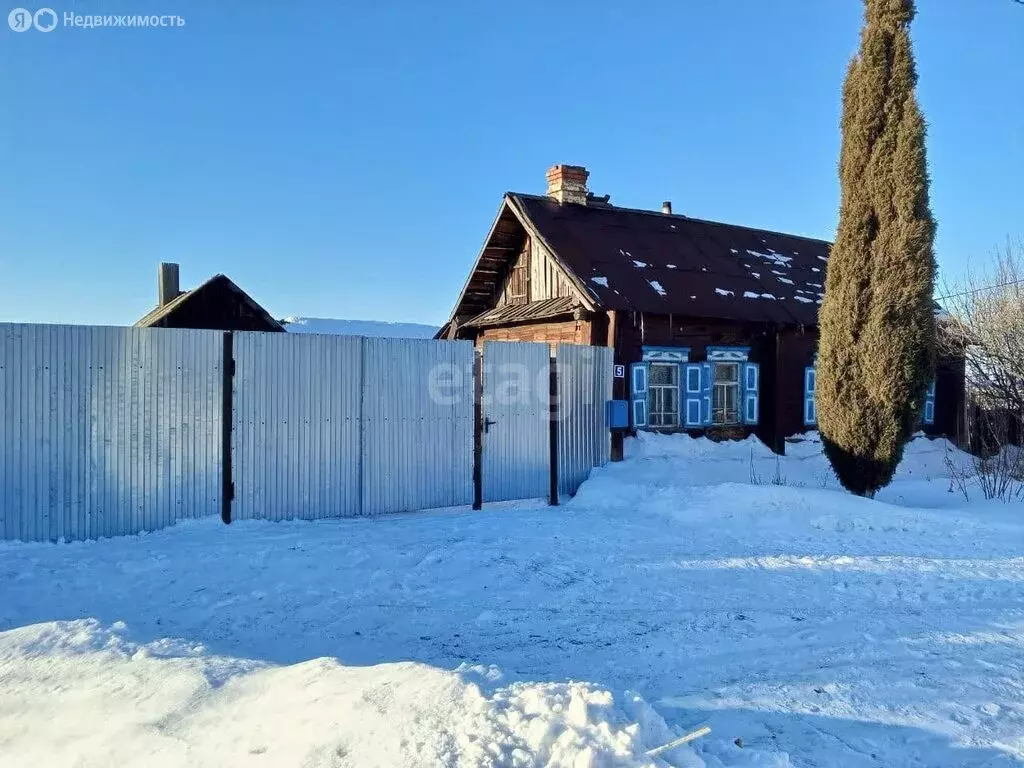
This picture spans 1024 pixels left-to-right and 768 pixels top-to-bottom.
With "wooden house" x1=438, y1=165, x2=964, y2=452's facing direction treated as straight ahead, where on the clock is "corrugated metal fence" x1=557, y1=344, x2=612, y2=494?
The corrugated metal fence is roughly at 2 o'clock from the wooden house.

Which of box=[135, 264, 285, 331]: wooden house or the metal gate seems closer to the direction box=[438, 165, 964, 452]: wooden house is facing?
the metal gate

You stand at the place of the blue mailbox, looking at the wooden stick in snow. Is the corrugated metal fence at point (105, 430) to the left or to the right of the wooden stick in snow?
right

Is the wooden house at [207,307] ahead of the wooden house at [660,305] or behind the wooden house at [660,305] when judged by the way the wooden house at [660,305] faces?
behind

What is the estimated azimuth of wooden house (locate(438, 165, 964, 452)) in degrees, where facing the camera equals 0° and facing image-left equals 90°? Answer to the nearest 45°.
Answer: approximately 315°

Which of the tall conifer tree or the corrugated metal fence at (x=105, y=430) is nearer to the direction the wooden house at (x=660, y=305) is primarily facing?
the tall conifer tree

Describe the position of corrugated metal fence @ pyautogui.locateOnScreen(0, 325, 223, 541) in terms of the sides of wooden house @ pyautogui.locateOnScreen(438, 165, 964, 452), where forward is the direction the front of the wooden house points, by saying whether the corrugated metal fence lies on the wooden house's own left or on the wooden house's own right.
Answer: on the wooden house's own right

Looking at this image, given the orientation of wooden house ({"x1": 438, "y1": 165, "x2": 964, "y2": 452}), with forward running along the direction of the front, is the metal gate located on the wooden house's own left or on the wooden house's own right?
on the wooden house's own right

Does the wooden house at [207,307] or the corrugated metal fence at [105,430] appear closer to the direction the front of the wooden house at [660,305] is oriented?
the corrugated metal fence

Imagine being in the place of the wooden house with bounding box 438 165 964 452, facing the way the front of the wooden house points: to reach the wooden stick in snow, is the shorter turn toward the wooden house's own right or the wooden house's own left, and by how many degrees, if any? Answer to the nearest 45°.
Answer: approximately 45° to the wooden house's own right

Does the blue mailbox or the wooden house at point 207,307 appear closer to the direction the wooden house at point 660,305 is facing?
the blue mailbox
